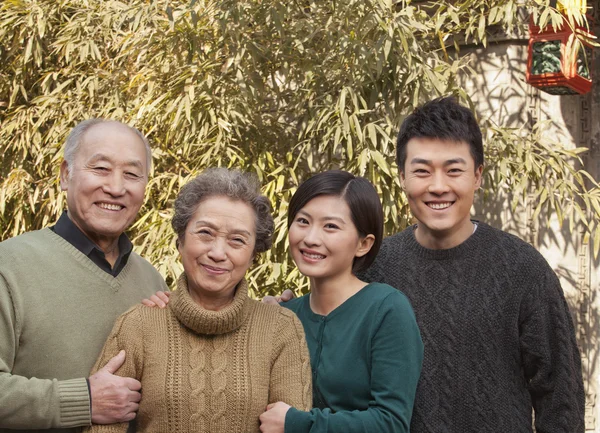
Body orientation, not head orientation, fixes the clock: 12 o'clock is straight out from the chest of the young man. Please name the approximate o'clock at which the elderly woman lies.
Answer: The elderly woman is roughly at 2 o'clock from the young man.

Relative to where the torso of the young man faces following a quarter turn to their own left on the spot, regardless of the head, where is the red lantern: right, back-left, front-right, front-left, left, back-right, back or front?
left

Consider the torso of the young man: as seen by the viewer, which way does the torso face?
toward the camera

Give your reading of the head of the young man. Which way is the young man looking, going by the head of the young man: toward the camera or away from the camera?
toward the camera

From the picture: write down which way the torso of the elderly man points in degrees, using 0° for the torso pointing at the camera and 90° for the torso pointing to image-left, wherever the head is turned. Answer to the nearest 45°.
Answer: approximately 315°

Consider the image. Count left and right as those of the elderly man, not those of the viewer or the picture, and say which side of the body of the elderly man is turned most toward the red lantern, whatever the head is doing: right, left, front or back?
left

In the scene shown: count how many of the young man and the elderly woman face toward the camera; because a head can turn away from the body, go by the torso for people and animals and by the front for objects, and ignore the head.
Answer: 2

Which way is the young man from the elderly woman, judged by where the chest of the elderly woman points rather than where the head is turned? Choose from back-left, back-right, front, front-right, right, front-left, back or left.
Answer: left

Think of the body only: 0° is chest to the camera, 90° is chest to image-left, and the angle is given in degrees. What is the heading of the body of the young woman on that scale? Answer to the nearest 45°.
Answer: approximately 45°

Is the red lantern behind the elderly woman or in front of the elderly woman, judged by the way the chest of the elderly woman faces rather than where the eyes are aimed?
behind

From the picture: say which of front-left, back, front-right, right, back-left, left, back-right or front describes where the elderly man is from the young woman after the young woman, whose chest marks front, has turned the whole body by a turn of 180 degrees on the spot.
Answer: back-left

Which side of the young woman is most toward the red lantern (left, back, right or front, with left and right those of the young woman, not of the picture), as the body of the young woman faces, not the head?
back
